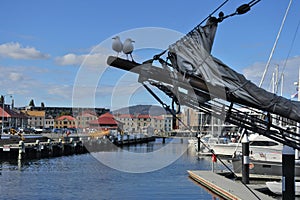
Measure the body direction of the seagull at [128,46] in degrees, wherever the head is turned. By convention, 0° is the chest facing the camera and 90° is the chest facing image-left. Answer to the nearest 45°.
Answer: approximately 315°

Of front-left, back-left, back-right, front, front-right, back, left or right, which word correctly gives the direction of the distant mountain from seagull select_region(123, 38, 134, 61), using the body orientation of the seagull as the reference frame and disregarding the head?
back-left

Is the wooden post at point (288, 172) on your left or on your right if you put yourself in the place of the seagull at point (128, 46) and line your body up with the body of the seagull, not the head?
on your left

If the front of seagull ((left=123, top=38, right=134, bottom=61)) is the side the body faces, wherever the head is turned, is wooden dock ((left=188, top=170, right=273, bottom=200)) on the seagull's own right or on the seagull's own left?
on the seagull's own left

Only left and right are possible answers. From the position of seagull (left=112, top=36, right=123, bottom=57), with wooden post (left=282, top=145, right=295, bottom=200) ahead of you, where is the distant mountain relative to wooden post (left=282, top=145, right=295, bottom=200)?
left
